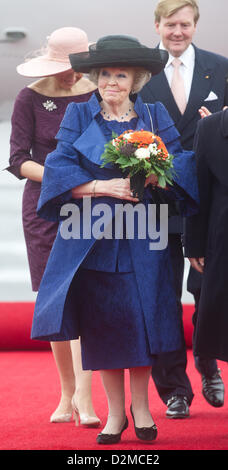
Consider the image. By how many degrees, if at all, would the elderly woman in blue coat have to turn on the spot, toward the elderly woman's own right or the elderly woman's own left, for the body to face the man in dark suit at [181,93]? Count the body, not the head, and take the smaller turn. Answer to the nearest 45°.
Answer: approximately 180°

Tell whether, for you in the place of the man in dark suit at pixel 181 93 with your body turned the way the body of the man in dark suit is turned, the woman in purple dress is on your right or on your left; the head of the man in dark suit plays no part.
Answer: on your right

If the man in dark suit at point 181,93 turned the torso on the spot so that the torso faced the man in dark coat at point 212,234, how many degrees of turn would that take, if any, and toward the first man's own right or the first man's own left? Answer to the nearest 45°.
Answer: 0° — they already face them

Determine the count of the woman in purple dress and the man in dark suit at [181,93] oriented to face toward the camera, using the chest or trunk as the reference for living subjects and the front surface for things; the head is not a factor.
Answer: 2

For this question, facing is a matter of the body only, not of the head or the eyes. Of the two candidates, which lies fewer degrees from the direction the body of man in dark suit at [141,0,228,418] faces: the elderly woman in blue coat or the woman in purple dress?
the elderly woman in blue coat

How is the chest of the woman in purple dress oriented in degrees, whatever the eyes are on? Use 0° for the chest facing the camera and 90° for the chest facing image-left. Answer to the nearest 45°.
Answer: approximately 0°

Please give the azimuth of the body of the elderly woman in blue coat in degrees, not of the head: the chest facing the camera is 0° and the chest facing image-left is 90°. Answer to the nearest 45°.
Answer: approximately 0°

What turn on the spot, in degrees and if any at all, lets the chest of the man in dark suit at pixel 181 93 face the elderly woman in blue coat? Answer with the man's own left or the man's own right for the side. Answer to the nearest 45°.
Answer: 0° — they already face them

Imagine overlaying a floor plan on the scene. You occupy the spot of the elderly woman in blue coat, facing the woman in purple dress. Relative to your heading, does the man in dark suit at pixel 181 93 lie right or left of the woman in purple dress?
right
